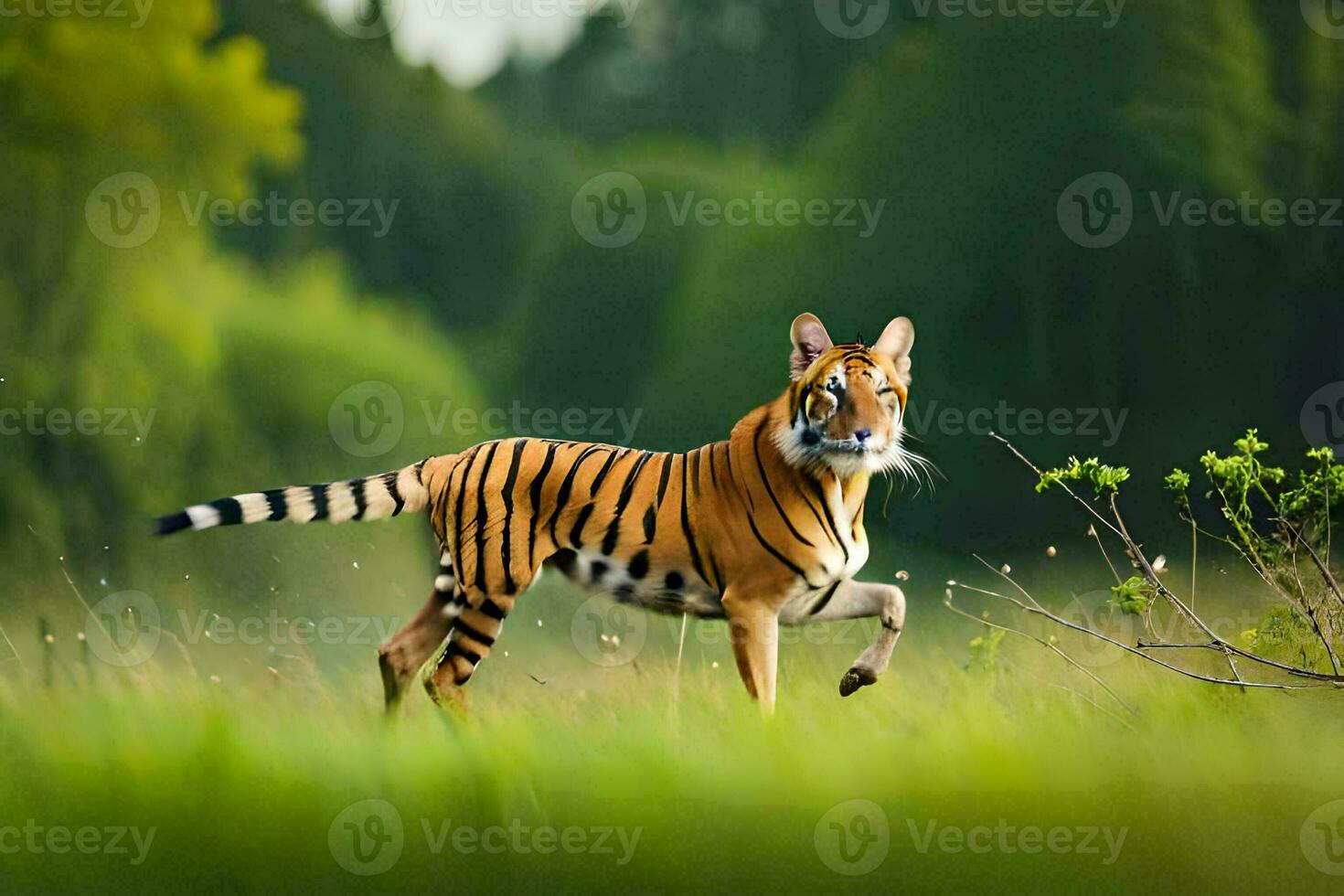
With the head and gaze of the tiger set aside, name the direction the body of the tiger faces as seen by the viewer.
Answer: to the viewer's right
